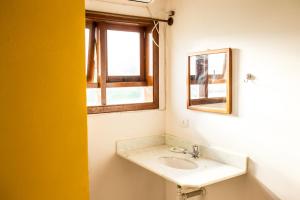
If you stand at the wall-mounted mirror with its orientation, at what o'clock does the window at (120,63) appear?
The window is roughly at 2 o'clock from the wall-mounted mirror.

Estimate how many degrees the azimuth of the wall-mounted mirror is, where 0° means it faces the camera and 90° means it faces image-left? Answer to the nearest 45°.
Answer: approximately 45°

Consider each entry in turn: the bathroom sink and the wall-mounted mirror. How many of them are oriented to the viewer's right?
0

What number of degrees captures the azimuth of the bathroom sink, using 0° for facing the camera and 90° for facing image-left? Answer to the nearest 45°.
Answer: approximately 45°
